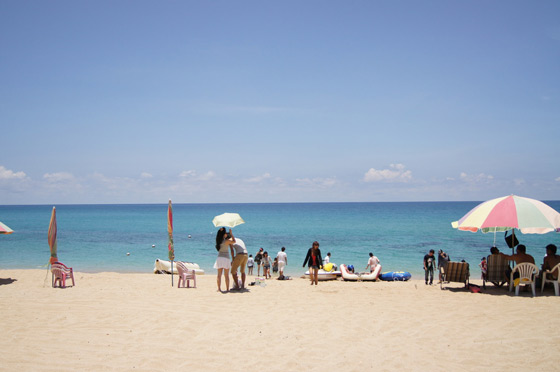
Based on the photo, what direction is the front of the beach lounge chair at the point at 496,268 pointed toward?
away from the camera

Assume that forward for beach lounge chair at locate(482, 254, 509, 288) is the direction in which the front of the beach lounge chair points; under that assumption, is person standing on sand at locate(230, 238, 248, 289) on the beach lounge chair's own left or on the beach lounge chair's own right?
on the beach lounge chair's own left

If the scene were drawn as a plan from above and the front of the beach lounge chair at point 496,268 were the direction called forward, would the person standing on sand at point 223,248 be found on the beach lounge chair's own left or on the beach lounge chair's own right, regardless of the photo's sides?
on the beach lounge chair's own left

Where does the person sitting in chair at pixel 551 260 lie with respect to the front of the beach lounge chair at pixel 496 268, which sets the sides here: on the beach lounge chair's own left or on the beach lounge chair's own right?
on the beach lounge chair's own right
